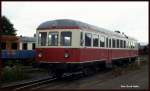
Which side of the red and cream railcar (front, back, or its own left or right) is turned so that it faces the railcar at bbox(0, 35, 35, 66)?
right

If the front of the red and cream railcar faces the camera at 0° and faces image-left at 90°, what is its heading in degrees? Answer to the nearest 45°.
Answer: approximately 45°
